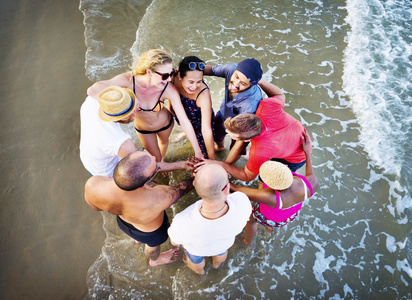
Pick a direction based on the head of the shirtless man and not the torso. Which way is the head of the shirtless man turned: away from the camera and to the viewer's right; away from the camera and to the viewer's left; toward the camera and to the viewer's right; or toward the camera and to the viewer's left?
away from the camera and to the viewer's right

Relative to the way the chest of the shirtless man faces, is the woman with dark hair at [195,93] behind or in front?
in front

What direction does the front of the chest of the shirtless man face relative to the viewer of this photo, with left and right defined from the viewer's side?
facing away from the viewer and to the right of the viewer
